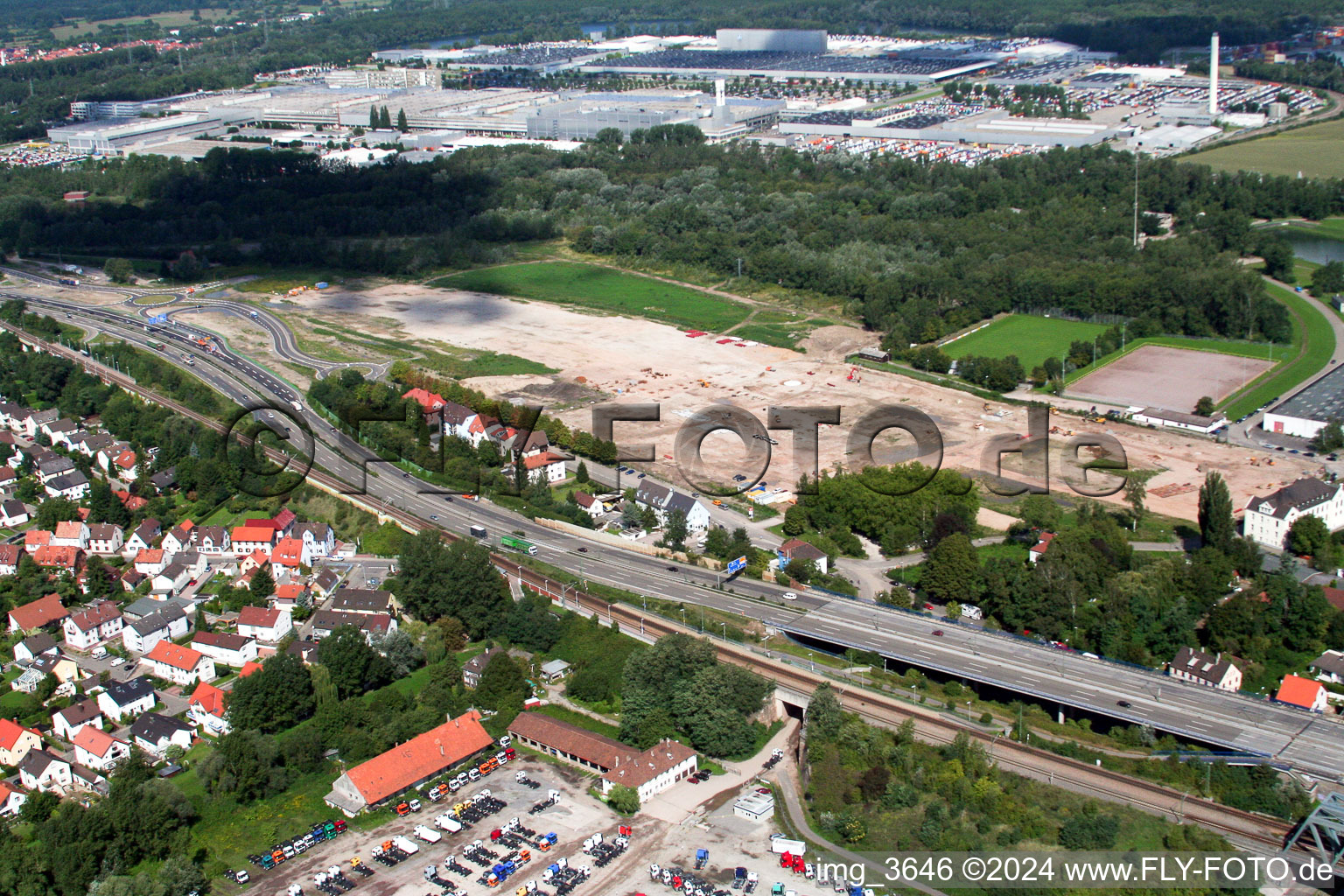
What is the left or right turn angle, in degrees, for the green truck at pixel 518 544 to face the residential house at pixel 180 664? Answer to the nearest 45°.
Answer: approximately 90° to its right

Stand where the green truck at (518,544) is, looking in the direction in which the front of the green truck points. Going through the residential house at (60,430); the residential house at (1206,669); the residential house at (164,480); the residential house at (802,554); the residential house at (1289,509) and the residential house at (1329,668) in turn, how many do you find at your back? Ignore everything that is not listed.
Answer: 2

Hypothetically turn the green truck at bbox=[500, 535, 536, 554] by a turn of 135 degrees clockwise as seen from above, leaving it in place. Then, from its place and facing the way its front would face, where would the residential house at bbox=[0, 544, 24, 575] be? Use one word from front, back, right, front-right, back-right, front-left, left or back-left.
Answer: front

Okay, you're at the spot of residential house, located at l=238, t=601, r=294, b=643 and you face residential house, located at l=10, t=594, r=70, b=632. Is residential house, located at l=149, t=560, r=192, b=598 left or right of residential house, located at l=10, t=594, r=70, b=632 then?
right

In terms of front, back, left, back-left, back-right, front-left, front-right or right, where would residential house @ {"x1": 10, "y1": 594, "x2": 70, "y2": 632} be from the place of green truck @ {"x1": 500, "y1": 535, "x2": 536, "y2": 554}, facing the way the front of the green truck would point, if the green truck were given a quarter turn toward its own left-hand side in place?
back-left

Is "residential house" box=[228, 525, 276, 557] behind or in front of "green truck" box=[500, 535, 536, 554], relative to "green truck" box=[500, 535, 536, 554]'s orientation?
behind

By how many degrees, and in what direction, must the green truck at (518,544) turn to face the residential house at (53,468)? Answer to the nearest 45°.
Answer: approximately 180°

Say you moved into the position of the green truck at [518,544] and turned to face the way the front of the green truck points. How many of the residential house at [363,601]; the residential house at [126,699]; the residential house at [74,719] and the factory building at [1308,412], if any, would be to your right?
3

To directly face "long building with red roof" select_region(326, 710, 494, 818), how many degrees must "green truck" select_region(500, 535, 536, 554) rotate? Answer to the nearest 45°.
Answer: approximately 45° to its right

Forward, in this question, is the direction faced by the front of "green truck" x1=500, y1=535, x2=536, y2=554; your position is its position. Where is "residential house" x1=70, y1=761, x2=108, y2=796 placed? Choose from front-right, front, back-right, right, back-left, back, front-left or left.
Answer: right

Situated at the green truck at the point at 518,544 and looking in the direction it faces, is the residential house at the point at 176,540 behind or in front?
behind

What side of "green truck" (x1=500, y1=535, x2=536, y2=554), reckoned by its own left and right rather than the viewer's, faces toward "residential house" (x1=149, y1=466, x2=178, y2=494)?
back

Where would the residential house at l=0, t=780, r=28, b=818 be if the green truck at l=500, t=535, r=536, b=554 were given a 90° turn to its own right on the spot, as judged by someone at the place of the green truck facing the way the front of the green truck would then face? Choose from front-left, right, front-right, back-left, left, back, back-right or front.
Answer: front
